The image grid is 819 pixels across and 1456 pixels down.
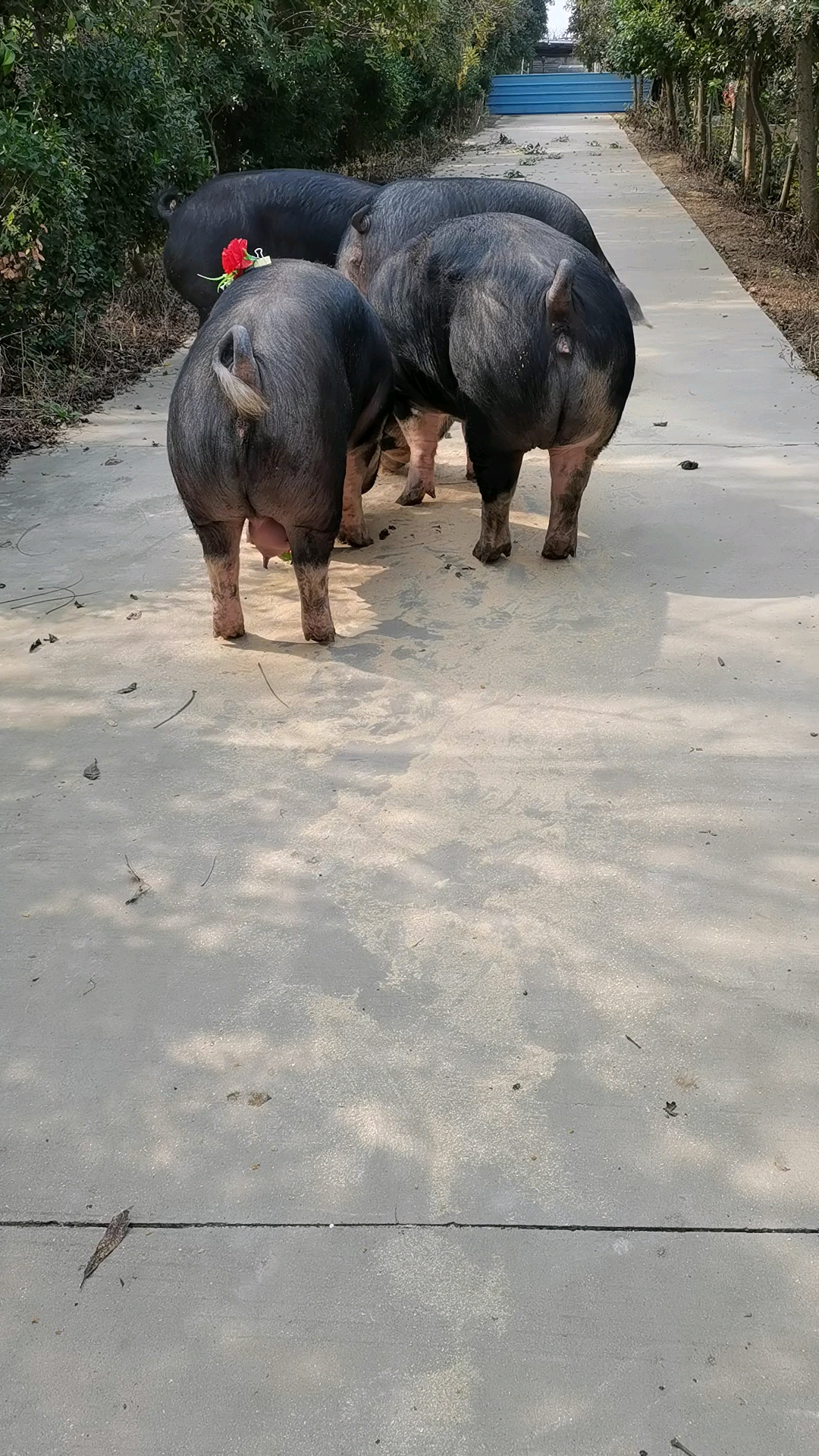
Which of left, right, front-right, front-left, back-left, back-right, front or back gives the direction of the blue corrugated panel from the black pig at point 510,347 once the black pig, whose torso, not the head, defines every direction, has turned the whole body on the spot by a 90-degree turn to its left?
back-right

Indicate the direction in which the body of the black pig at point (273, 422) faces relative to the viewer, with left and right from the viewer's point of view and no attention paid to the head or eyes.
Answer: facing away from the viewer and to the right of the viewer

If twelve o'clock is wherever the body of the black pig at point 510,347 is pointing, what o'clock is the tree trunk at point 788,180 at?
The tree trunk is roughly at 2 o'clock from the black pig.

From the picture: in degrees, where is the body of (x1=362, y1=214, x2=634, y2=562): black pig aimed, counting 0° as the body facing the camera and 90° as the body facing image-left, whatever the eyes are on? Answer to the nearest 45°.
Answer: approximately 135°

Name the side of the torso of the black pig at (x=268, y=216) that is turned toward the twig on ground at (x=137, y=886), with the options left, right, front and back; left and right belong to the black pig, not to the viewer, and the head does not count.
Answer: right

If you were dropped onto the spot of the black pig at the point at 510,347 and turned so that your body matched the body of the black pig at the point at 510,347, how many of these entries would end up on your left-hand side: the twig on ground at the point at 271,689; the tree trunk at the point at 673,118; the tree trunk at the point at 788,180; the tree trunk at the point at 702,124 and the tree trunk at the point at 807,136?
1

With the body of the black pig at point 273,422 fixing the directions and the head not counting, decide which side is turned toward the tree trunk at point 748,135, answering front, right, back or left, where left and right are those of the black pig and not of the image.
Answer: front

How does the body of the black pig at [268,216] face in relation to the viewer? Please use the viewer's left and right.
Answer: facing to the right of the viewer

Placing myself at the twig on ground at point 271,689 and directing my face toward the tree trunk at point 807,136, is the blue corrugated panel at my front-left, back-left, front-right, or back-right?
front-left

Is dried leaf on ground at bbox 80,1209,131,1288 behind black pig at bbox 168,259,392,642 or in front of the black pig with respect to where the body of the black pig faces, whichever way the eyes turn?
behind

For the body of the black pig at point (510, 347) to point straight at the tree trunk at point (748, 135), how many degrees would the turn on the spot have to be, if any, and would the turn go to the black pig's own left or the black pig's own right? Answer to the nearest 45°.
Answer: approximately 45° to the black pig's own right
